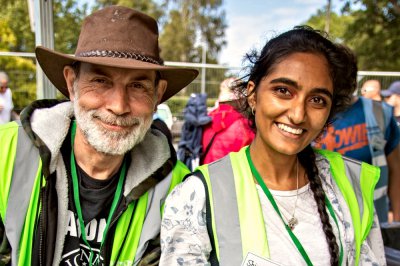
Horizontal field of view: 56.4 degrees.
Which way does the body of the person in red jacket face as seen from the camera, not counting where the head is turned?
away from the camera

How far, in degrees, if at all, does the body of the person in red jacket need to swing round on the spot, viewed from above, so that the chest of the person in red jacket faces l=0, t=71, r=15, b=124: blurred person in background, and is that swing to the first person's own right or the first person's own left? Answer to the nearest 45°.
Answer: approximately 45° to the first person's own left

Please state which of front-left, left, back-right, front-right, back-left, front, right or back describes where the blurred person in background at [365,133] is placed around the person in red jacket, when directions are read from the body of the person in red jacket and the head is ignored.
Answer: back-right

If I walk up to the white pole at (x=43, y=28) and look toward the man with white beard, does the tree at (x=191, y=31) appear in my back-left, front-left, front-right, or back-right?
back-left

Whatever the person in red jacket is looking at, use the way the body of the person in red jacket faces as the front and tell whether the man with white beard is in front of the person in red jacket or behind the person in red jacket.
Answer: behind

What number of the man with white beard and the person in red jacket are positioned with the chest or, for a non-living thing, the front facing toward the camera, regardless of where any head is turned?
1

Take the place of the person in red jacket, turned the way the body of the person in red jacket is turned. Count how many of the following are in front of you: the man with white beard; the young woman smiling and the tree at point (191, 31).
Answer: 1

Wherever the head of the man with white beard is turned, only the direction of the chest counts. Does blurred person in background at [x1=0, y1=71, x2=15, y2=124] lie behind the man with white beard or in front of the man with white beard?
behind

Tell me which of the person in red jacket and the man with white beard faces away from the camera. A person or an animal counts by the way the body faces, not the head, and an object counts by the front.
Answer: the person in red jacket

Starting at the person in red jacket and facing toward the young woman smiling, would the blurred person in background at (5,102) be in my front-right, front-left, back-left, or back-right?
back-right

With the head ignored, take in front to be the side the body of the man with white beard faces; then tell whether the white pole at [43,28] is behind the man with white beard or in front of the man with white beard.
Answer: behind

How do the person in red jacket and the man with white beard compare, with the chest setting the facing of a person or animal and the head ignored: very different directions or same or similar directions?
very different directions

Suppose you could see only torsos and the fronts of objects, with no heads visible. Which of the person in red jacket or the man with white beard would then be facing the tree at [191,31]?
the person in red jacket

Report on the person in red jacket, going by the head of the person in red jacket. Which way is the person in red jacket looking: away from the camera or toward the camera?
away from the camera

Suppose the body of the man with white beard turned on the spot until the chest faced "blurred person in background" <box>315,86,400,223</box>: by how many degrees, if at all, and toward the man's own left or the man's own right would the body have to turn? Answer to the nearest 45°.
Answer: approximately 90° to the man's own left
